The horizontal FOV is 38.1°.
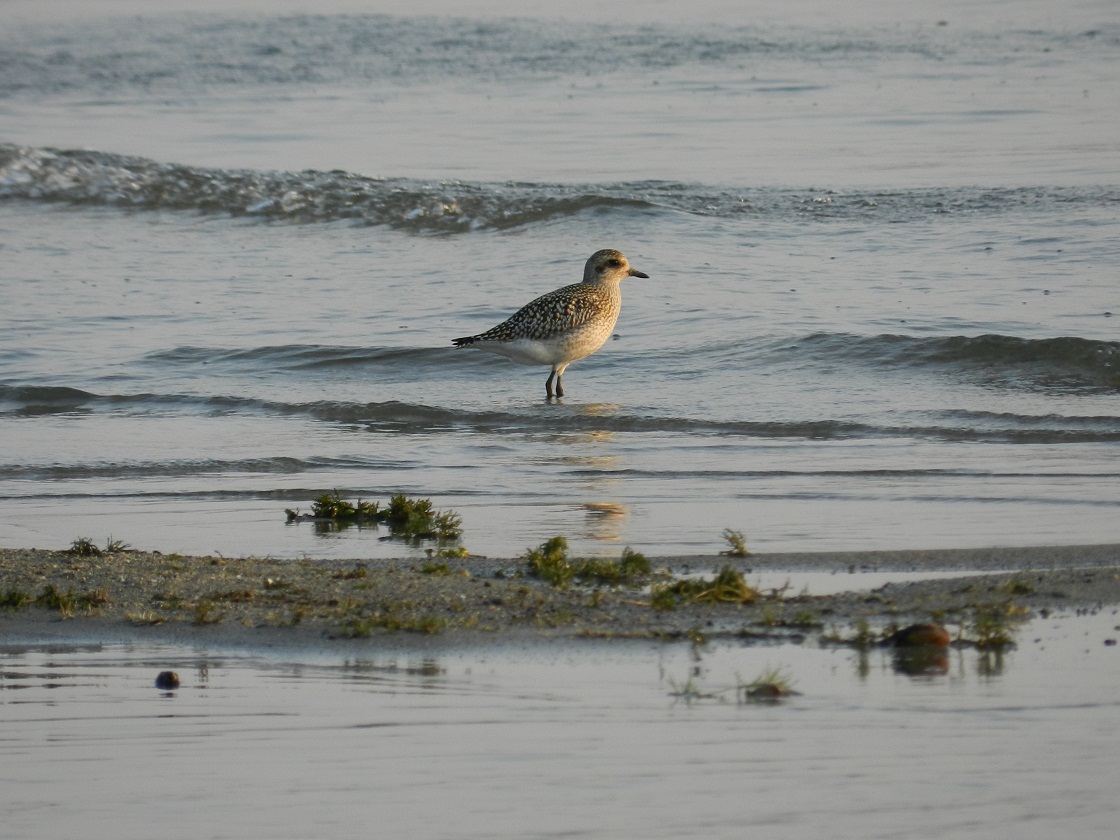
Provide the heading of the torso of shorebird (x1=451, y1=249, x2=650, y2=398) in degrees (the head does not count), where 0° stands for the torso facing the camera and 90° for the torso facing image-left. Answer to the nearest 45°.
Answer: approximately 270°

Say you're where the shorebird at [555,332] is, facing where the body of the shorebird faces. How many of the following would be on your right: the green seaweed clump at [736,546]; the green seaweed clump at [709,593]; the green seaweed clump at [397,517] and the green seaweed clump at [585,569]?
4

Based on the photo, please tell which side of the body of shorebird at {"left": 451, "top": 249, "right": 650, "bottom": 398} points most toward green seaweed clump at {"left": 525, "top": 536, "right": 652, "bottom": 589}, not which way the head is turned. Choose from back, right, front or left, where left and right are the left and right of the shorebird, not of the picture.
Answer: right

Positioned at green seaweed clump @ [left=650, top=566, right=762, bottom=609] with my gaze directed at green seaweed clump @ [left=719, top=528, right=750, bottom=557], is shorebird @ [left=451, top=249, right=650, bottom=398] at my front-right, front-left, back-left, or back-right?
front-left

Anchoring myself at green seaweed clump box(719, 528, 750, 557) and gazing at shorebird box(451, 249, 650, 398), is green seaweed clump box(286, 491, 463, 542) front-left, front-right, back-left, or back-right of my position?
front-left

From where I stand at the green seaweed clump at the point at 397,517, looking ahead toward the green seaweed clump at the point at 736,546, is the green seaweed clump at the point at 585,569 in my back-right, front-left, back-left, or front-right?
front-right

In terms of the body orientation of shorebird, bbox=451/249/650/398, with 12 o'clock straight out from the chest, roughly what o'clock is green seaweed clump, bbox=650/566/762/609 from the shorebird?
The green seaweed clump is roughly at 3 o'clock from the shorebird.

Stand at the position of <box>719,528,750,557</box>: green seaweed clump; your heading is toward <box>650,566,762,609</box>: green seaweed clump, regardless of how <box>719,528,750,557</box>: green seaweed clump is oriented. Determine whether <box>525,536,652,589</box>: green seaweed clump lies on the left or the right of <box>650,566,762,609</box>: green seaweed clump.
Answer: right

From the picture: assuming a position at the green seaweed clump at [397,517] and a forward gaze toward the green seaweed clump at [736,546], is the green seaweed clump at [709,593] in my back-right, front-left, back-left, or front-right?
front-right

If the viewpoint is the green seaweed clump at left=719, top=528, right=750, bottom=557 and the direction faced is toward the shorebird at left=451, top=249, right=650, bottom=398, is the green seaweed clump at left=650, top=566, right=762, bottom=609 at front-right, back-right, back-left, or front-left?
back-left

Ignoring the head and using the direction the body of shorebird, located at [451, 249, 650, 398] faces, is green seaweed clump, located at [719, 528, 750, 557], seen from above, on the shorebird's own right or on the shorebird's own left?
on the shorebird's own right

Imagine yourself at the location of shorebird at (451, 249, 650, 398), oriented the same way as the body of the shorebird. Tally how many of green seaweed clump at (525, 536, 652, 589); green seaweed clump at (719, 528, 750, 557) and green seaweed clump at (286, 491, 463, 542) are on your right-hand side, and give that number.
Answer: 3

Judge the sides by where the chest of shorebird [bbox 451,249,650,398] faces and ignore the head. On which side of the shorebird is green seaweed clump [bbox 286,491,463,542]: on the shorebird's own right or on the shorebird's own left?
on the shorebird's own right
